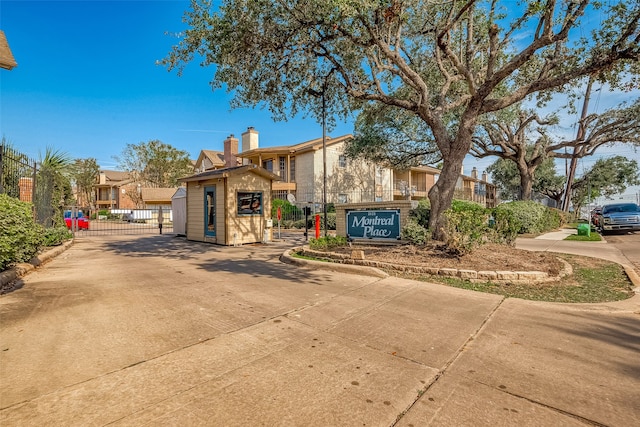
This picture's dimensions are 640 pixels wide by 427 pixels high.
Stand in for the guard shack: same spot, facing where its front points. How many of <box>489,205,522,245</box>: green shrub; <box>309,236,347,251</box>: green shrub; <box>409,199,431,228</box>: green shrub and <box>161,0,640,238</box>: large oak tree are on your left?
4

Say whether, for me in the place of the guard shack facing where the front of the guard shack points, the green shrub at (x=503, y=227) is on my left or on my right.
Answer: on my left

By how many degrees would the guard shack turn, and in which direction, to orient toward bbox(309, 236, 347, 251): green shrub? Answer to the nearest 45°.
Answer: approximately 90° to its left

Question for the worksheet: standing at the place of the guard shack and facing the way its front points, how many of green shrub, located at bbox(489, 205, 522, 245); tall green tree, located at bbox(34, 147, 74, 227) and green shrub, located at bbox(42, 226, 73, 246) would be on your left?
1

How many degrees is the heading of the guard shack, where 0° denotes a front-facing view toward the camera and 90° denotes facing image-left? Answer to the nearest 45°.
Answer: approximately 45°

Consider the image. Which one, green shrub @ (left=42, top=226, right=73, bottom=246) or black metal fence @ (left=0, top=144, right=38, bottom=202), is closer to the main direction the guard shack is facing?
the black metal fence

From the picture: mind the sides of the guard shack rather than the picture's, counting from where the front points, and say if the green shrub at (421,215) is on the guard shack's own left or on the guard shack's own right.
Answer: on the guard shack's own left

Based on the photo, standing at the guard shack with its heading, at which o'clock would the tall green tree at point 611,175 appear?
The tall green tree is roughly at 7 o'clock from the guard shack.

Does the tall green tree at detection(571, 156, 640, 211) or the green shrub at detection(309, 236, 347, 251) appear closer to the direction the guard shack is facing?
the green shrub

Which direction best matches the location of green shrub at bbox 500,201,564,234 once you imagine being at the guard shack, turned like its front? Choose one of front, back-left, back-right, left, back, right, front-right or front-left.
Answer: back-left

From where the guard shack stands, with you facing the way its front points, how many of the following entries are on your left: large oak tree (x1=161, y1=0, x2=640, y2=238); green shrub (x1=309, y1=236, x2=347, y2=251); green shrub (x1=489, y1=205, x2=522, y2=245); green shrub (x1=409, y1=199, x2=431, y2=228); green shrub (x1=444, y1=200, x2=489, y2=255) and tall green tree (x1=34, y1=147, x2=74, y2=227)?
5

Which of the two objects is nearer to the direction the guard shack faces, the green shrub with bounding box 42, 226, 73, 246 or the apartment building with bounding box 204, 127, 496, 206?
the green shrub

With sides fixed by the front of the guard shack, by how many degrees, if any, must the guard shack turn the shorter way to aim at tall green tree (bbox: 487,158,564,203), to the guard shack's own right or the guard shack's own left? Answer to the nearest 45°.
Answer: approximately 180°

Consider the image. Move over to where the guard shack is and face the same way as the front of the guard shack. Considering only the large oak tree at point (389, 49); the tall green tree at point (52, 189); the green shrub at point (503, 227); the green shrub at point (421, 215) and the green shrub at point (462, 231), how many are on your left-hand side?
4

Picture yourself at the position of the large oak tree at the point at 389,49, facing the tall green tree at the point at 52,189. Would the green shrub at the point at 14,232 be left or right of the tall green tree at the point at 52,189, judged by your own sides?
left

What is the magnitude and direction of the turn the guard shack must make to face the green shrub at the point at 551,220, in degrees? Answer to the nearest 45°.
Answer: approximately 135° to its left

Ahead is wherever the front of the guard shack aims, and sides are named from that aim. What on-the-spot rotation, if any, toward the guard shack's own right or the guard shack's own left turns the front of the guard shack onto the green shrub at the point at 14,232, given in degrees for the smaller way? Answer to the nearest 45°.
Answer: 0° — it already faces it

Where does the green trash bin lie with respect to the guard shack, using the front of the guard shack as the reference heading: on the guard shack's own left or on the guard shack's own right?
on the guard shack's own left
